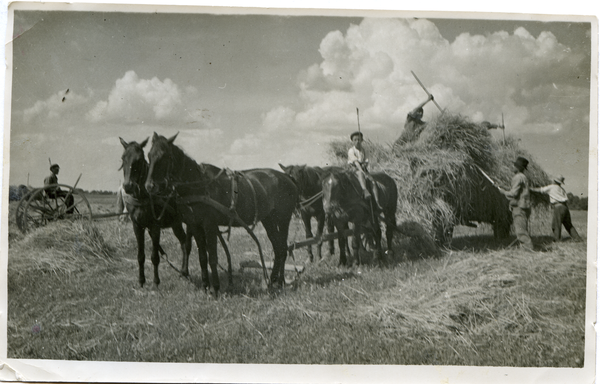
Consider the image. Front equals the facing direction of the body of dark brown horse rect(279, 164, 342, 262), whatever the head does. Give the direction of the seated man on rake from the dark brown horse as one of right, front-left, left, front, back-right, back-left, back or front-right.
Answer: front-right

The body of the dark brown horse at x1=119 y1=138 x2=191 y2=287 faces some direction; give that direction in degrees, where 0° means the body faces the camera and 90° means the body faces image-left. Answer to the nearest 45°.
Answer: approximately 45°

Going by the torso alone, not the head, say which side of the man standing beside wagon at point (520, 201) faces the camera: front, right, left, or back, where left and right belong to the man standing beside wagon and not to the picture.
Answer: left
